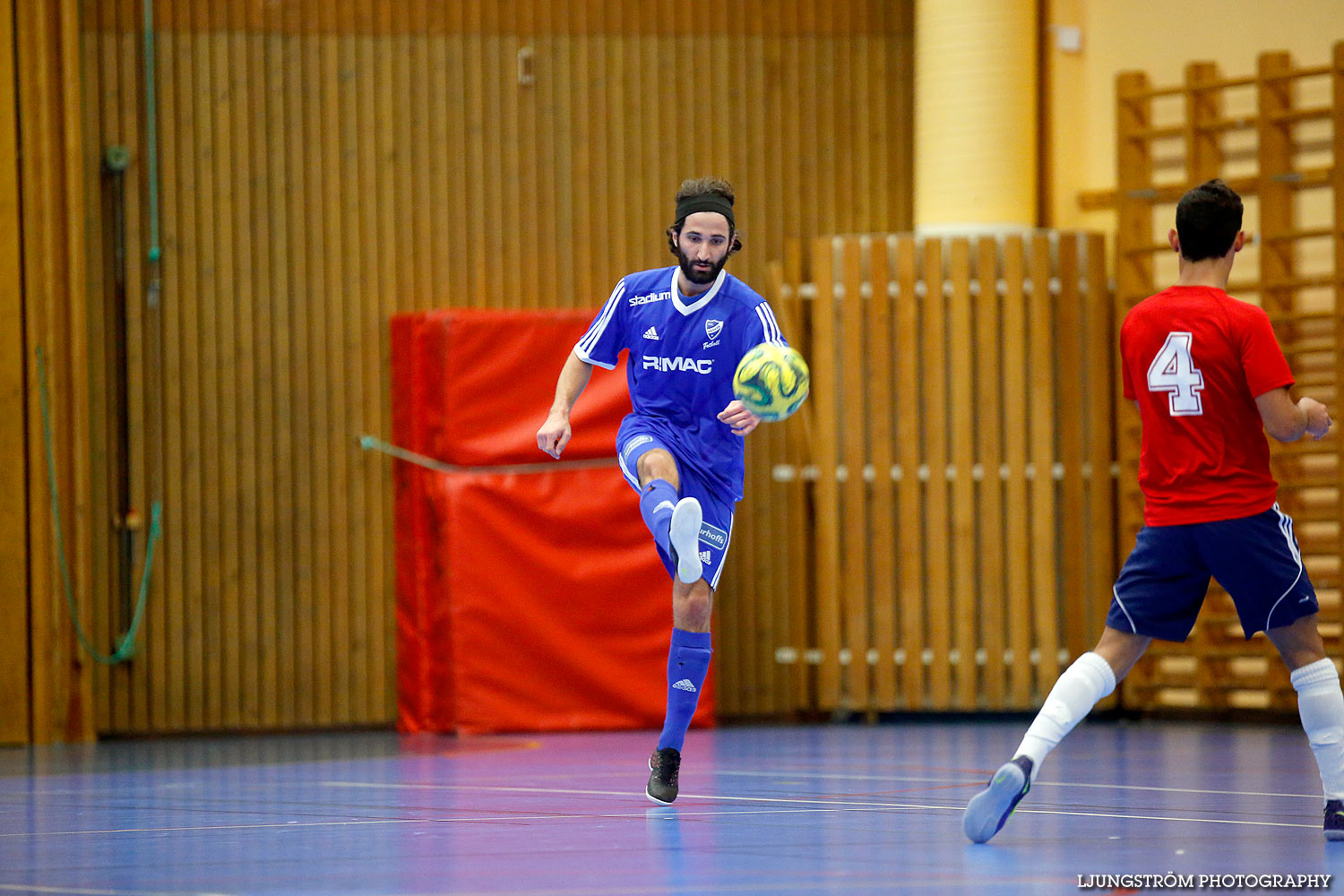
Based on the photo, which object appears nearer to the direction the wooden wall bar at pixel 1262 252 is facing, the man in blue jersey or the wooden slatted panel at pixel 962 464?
the man in blue jersey

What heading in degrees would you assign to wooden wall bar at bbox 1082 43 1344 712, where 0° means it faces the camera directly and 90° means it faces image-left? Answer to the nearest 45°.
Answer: approximately 0°

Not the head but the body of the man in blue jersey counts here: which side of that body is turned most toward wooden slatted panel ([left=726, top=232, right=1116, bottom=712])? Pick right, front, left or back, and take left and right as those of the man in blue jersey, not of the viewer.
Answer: back

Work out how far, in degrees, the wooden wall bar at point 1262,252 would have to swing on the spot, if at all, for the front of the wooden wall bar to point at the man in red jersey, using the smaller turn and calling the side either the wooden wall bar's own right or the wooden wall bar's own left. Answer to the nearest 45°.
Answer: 0° — it already faces them

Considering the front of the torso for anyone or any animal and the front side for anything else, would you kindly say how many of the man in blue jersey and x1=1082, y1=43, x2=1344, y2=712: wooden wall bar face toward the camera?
2

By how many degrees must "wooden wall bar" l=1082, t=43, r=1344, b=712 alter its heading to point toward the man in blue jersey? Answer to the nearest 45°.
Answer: approximately 45° to its right

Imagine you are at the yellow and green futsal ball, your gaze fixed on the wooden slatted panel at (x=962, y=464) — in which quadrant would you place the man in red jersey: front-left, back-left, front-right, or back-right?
back-right

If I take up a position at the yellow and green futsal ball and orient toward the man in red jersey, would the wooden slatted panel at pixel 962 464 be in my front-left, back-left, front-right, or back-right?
back-left

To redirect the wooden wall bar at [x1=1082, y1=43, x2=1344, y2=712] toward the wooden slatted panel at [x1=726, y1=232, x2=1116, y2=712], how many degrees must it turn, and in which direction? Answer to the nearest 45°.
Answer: approximately 90° to its right
